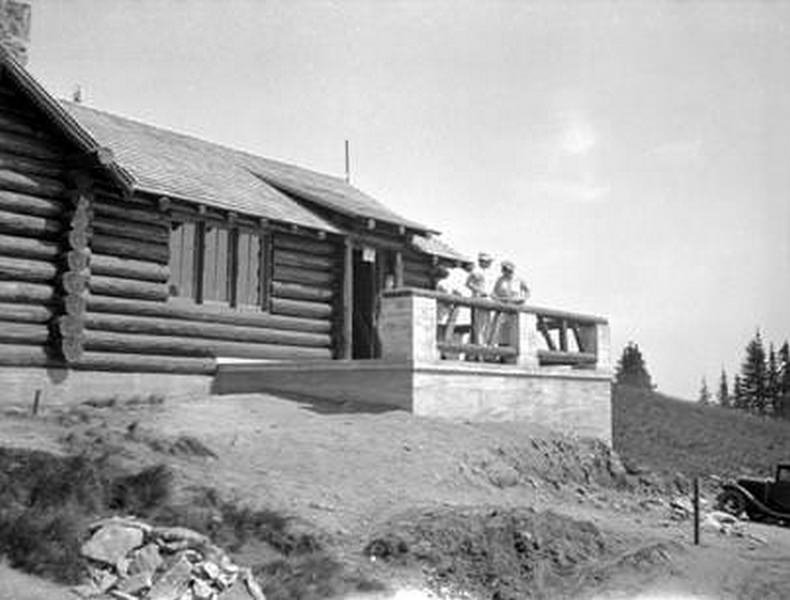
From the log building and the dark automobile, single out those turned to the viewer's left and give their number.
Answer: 1

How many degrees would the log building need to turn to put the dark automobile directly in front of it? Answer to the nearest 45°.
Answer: approximately 45° to its left

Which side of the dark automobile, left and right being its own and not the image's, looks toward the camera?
left

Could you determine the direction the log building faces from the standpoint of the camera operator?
facing the viewer and to the right of the viewer

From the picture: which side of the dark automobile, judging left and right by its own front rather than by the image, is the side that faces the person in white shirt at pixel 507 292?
front
